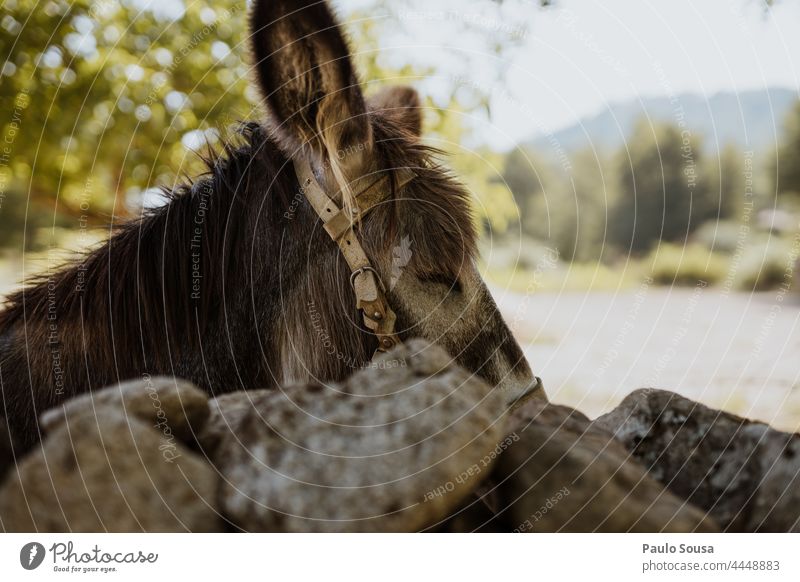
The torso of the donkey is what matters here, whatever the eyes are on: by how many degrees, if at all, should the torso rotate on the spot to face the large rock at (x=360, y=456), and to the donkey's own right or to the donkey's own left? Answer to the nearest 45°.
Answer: approximately 90° to the donkey's own right

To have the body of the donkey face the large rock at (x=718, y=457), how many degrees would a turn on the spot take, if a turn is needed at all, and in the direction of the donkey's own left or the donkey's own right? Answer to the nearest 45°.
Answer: approximately 45° to the donkey's own right

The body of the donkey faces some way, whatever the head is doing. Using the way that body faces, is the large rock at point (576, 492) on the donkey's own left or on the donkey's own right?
on the donkey's own right

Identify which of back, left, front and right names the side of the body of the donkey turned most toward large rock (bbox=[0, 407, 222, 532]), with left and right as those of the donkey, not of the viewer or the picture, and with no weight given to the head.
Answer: right

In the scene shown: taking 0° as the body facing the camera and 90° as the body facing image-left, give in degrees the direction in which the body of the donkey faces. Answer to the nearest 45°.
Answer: approximately 270°

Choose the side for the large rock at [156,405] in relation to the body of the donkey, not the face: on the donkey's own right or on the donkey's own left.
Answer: on the donkey's own right

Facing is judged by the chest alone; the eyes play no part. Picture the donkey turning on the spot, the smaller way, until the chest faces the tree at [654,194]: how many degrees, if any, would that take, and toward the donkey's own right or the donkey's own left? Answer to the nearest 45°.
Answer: approximately 45° to the donkey's own left

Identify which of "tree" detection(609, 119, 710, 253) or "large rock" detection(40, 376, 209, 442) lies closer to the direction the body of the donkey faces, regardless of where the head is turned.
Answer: the tree
